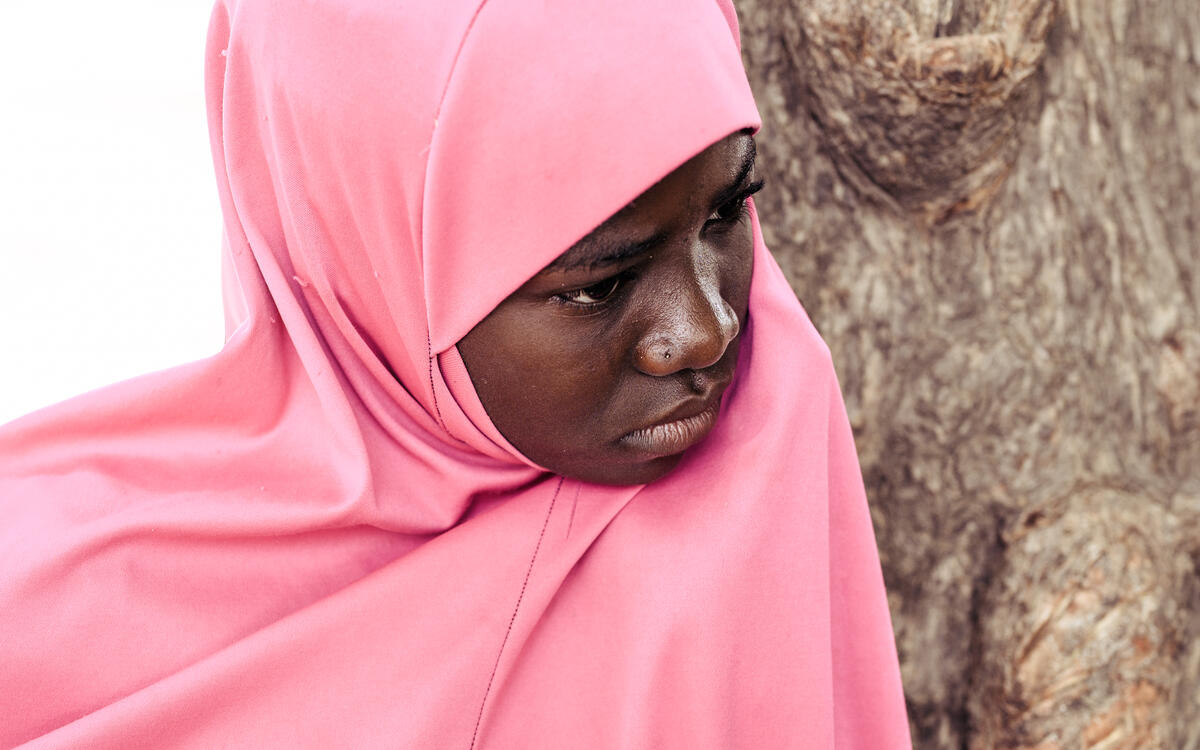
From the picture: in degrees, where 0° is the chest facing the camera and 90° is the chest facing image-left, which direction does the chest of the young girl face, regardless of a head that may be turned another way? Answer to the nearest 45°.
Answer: approximately 315°

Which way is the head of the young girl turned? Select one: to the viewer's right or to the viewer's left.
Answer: to the viewer's right

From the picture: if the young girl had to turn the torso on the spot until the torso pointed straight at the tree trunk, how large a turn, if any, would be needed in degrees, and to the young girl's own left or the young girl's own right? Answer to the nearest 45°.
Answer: approximately 90° to the young girl's own left
